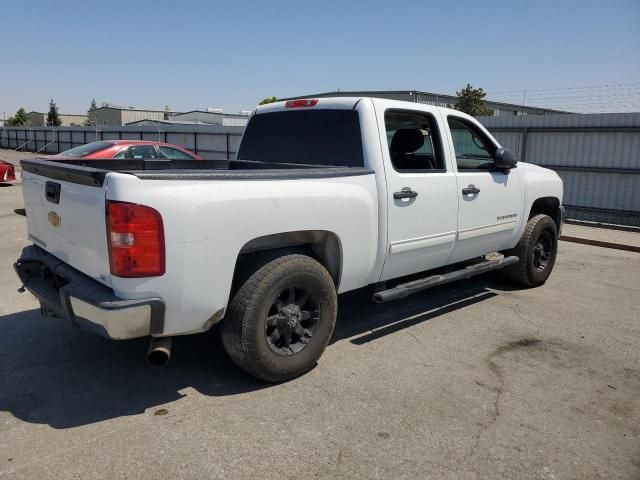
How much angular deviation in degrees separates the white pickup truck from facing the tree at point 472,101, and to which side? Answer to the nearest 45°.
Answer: approximately 45° to its left

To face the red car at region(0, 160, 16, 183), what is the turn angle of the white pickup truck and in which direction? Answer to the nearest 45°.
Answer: approximately 90° to its left

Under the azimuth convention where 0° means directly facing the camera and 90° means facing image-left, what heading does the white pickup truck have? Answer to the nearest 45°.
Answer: approximately 225°

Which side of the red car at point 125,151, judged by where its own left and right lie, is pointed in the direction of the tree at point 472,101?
front

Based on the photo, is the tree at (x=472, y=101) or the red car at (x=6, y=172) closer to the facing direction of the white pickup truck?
the tree

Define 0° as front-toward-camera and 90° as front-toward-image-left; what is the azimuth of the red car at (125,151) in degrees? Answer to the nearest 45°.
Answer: approximately 225°

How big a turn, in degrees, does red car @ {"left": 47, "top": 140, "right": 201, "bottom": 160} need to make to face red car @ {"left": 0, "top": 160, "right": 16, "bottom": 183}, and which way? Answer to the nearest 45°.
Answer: approximately 90° to its left
